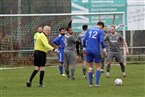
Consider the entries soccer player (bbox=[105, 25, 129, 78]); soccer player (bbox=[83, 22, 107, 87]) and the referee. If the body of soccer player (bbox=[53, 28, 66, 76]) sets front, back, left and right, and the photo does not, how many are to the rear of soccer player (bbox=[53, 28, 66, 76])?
0

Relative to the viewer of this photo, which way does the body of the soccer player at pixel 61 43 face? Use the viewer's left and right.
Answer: facing the viewer and to the right of the viewer

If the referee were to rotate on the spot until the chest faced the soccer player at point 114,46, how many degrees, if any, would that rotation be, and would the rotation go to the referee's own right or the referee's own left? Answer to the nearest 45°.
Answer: approximately 45° to the referee's own left

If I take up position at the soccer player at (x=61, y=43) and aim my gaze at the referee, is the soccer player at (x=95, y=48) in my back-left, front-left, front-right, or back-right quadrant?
front-left

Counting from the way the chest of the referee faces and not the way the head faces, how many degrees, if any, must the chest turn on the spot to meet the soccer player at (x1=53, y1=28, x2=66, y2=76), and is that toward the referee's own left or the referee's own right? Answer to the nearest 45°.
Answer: approximately 90° to the referee's own left

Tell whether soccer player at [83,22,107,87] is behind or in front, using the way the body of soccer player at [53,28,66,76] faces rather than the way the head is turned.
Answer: in front
